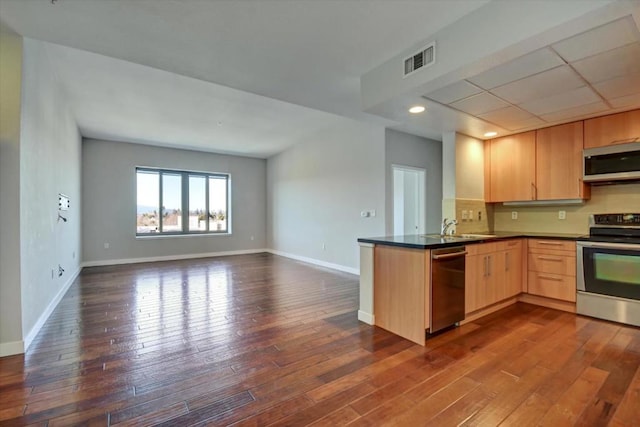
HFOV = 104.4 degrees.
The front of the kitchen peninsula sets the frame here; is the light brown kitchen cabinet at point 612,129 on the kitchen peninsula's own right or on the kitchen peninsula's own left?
on the kitchen peninsula's own left

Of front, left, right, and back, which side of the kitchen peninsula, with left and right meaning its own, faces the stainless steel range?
left

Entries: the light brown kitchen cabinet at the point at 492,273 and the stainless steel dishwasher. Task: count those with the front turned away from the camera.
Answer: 0

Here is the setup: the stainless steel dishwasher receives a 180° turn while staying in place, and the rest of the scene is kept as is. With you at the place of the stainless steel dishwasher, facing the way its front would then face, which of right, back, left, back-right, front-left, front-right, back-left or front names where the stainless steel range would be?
right

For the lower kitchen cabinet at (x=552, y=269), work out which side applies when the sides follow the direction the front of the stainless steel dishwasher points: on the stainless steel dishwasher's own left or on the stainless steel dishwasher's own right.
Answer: on the stainless steel dishwasher's own left

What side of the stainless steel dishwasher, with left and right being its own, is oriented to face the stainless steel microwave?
left

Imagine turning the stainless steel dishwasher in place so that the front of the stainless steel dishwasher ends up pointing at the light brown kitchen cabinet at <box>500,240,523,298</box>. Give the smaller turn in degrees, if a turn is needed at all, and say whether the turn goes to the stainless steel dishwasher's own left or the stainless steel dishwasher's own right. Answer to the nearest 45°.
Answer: approximately 90° to the stainless steel dishwasher's own left

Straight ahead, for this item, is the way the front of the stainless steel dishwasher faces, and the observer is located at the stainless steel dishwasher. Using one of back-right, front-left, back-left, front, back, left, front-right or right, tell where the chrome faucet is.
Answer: back-left

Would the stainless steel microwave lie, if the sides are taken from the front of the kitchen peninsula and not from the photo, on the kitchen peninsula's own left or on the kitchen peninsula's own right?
on the kitchen peninsula's own left

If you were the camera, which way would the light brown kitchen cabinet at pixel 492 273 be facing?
facing the viewer and to the right of the viewer

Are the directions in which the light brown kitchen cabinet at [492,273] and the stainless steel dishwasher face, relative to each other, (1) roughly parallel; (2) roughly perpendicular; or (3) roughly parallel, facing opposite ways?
roughly parallel

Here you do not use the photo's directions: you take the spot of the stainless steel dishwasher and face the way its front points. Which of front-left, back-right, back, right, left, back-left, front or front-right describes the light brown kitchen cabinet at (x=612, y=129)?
left
